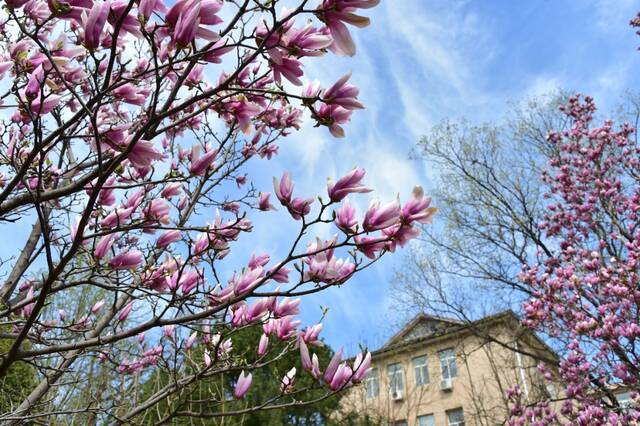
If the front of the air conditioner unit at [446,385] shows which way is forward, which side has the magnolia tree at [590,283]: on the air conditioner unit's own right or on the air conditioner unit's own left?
on the air conditioner unit's own left

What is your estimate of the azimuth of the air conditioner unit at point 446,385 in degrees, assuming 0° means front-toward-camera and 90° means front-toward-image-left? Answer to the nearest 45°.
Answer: approximately 45°
